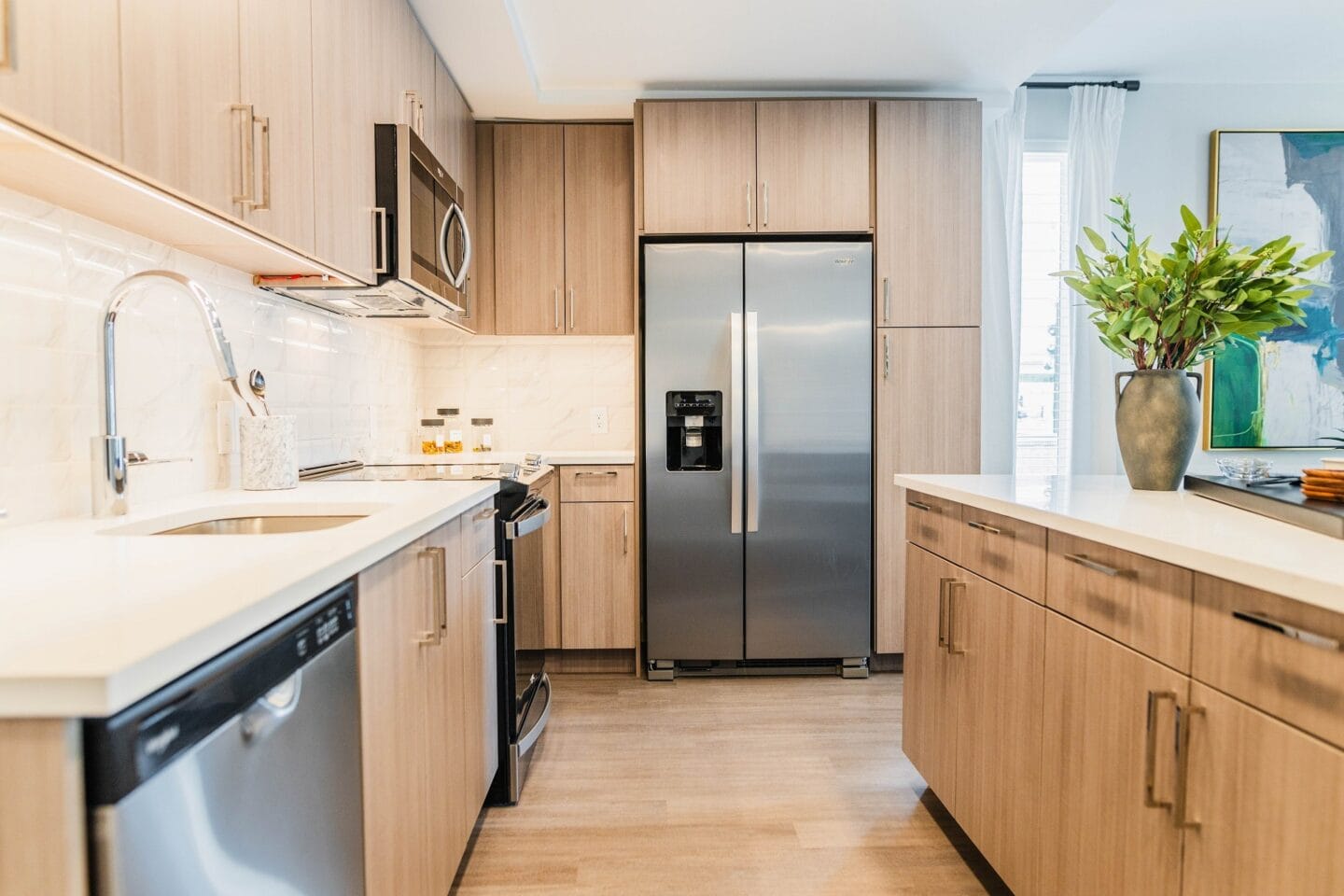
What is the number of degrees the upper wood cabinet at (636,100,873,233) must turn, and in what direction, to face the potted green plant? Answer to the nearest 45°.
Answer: approximately 45° to its left

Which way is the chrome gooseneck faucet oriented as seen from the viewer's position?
to the viewer's right

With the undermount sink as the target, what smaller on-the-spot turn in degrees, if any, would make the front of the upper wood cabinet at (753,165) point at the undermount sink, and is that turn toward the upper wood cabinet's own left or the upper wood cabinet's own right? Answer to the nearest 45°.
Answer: approximately 45° to the upper wood cabinet's own right

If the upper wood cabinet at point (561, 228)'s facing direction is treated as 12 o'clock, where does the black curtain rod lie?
The black curtain rod is roughly at 9 o'clock from the upper wood cabinet.

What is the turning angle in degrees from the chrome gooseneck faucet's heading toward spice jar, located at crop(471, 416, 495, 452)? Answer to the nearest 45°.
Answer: approximately 45° to its left

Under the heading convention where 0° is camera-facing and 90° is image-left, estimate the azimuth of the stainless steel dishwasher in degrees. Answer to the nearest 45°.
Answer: approximately 315°

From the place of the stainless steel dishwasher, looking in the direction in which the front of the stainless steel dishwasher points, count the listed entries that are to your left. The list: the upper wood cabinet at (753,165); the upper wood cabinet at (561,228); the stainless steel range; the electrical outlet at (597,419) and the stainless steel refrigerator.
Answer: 5

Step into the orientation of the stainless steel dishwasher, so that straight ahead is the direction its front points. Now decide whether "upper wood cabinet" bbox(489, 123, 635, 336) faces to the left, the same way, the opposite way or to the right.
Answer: to the right

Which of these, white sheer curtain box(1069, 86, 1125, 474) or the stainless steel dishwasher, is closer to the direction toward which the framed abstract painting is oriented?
the stainless steel dishwasher

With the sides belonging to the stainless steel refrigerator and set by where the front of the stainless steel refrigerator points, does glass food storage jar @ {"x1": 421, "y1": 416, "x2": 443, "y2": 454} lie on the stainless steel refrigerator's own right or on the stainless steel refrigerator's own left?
on the stainless steel refrigerator's own right

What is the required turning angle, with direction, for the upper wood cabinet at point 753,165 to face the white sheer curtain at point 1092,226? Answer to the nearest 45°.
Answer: approximately 90° to its left

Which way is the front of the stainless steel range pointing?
to the viewer's right

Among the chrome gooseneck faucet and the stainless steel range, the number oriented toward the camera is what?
0

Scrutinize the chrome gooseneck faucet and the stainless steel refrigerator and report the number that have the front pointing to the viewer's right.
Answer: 1
